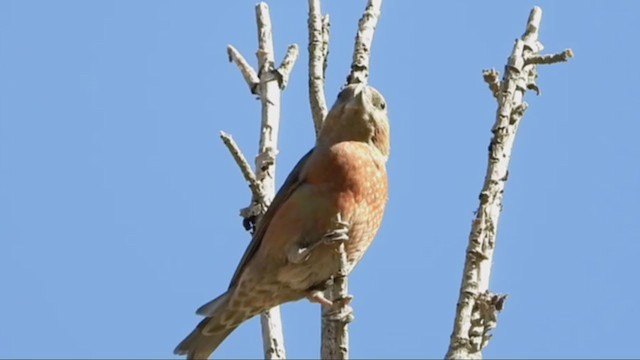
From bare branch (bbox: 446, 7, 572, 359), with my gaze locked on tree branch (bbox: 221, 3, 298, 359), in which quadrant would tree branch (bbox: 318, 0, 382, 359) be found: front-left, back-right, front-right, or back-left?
front-left

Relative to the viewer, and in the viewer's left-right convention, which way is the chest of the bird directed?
facing the viewer and to the right of the viewer
